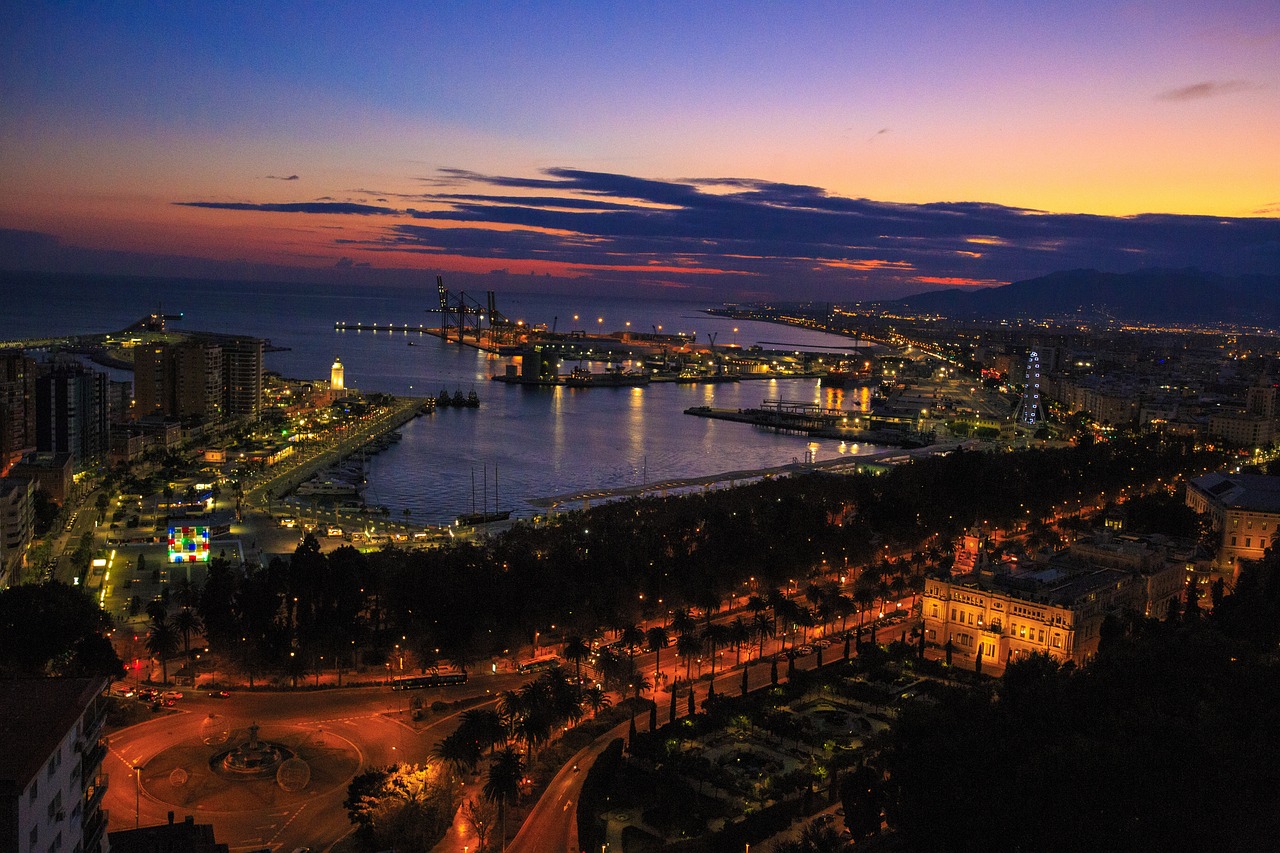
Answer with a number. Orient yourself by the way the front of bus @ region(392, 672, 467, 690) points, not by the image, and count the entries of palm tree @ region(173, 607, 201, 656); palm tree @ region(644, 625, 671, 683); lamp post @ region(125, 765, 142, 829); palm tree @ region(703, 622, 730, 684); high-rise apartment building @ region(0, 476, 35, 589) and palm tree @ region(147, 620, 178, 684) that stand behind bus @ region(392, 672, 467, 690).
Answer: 2

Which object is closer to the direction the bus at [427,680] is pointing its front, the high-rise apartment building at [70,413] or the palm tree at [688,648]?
the high-rise apartment building

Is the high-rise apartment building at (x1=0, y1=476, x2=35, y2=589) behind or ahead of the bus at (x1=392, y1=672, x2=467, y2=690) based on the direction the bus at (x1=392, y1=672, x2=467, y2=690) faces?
ahead

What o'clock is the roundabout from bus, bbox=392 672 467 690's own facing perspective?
The roundabout is roughly at 10 o'clock from the bus.

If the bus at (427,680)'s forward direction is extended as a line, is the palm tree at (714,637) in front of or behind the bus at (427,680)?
behind

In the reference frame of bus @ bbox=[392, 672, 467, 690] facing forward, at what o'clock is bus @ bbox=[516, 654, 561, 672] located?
bus @ bbox=[516, 654, 561, 672] is roughly at 5 o'clock from bus @ bbox=[392, 672, 467, 690].

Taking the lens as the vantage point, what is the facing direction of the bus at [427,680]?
facing to the left of the viewer

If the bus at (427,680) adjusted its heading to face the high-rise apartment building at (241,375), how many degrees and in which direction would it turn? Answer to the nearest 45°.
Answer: approximately 90° to its right

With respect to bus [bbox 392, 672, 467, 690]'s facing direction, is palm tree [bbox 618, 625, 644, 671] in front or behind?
behind
